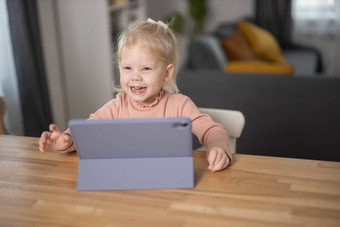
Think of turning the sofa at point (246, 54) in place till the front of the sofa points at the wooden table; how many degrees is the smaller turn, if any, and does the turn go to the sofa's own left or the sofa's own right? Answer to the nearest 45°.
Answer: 0° — it already faces it

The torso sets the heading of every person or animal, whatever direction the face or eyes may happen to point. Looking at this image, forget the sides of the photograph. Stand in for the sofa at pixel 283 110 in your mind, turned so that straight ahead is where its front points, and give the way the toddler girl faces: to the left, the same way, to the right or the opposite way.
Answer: the opposite way

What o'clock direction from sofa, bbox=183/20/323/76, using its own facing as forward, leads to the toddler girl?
The toddler girl is roughly at 12 o'clock from the sofa.

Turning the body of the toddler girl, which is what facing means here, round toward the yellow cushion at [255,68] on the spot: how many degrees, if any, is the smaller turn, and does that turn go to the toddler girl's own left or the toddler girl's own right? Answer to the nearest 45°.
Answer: approximately 180°

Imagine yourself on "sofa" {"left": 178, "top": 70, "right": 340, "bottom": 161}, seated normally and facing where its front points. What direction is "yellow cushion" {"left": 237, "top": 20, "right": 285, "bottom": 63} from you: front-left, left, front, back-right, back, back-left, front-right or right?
front

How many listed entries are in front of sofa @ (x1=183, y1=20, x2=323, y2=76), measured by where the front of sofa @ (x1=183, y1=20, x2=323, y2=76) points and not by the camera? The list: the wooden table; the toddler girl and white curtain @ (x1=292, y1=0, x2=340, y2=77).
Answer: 2

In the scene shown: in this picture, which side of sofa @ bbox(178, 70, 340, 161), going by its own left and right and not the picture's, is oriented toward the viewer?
back

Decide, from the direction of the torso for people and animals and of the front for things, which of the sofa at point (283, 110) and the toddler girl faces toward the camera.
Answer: the toddler girl

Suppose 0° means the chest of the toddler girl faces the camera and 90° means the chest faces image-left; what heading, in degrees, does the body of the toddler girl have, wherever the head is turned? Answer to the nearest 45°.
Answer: approximately 0°

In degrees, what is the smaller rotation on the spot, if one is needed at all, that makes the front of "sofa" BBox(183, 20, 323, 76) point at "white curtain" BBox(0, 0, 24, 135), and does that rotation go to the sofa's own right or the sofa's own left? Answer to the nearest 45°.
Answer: approximately 45° to the sofa's own right

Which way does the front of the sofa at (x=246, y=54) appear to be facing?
toward the camera
